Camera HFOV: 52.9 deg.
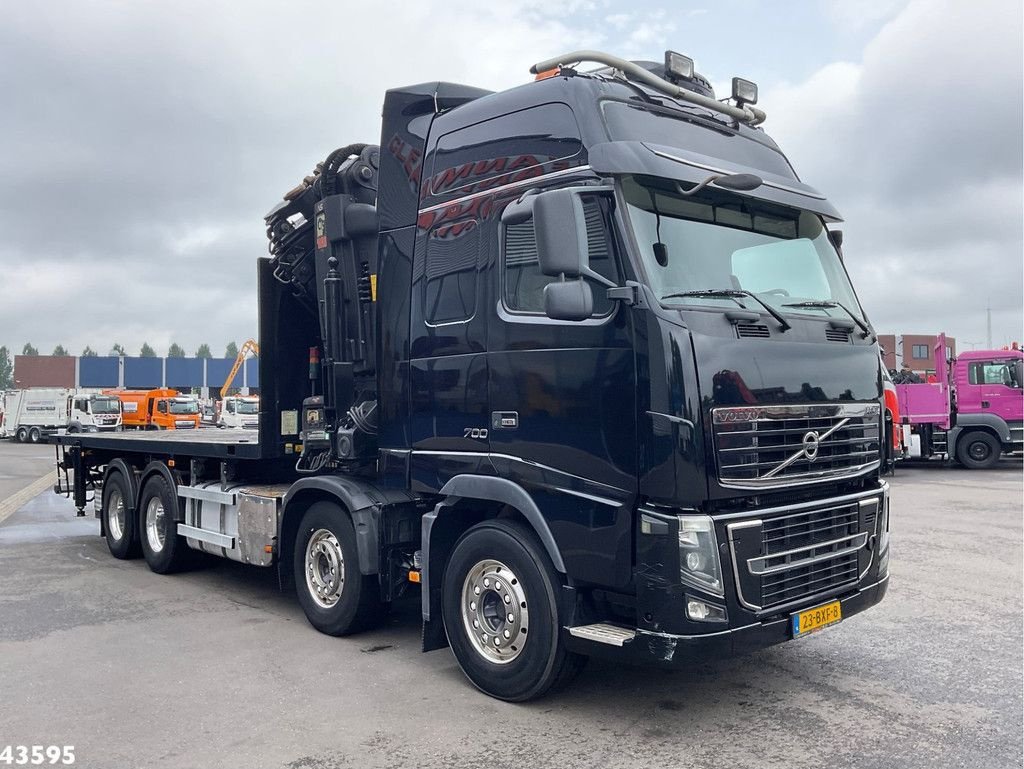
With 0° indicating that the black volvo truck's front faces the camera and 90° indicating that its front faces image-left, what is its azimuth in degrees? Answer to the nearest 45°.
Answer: approximately 315°

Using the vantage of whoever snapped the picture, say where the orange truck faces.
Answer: facing the viewer and to the right of the viewer

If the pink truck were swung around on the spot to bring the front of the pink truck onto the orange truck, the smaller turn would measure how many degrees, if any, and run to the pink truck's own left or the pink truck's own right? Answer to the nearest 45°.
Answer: approximately 180°

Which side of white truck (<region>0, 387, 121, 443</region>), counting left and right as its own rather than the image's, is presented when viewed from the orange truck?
front

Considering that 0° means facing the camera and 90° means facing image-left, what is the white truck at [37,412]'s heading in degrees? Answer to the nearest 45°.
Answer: approximately 315°

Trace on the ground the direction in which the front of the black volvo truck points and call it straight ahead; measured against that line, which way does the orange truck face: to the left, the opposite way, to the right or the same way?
the same way

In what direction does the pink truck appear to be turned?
to the viewer's right

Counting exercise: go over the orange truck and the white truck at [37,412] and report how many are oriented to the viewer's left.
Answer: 0

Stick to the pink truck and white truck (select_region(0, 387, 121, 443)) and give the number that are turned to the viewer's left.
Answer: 0

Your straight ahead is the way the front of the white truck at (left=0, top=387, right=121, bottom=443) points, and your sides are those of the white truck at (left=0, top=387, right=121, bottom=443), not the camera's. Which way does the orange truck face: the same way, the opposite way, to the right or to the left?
the same way

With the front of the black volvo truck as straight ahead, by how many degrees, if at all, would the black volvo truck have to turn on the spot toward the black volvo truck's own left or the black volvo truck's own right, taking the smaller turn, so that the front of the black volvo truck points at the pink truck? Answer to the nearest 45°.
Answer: approximately 90° to the black volvo truck's own left

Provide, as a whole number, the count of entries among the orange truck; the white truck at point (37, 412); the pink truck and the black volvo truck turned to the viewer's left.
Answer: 0

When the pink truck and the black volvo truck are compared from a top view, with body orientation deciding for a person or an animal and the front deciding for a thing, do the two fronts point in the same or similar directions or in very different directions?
same or similar directions

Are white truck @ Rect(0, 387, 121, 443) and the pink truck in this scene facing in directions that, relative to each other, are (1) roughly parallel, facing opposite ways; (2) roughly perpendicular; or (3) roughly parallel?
roughly parallel

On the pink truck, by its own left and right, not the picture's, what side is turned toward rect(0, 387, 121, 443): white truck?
back
